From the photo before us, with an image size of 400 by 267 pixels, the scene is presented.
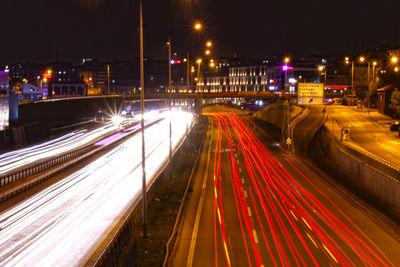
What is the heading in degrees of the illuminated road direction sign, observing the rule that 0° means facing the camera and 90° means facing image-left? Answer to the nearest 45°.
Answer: approximately 0°

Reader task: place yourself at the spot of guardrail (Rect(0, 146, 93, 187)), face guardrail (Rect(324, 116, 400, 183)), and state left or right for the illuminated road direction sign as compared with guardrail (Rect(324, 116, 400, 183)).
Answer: left

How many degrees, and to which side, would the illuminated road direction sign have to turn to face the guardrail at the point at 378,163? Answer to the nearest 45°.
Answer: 0° — it already faces it

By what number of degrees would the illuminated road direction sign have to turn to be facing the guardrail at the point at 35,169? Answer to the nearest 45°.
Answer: approximately 45° to its right

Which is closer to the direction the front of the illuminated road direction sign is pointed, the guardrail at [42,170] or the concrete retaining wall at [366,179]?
the concrete retaining wall

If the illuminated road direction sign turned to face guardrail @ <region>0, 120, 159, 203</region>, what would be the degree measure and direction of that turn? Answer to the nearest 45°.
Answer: approximately 45° to its right
